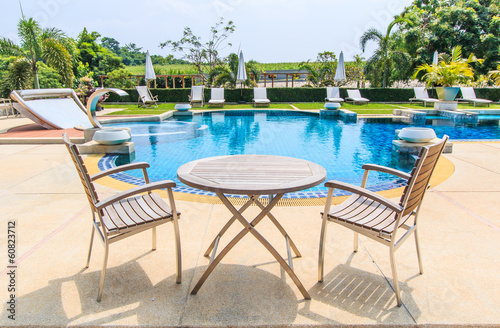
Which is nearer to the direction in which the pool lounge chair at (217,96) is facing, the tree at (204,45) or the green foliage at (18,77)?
the green foliage

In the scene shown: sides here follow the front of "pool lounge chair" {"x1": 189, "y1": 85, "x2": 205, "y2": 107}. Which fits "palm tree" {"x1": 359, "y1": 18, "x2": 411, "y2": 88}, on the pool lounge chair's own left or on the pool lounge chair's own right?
on the pool lounge chair's own left

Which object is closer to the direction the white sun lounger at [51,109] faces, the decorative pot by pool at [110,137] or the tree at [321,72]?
the decorative pot by pool

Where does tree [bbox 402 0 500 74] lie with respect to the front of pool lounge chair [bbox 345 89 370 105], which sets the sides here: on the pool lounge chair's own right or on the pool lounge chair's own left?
on the pool lounge chair's own left

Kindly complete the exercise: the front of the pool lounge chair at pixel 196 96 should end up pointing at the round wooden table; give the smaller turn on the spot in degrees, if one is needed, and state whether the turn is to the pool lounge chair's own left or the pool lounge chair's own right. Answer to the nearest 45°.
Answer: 0° — it already faces it

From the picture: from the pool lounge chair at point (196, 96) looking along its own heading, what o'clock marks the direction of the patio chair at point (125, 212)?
The patio chair is roughly at 12 o'clock from the pool lounge chair.

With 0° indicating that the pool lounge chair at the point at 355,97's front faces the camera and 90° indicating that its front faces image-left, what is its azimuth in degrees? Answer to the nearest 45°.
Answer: approximately 315°

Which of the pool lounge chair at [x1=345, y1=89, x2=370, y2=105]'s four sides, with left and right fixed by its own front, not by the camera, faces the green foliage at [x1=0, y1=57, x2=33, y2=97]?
right

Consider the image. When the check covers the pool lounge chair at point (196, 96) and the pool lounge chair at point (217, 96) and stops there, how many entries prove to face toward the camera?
2

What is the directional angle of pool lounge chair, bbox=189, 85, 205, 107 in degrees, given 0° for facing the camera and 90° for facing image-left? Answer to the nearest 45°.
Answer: approximately 0°

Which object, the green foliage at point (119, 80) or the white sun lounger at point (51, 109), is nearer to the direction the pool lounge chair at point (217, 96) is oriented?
the white sun lounger

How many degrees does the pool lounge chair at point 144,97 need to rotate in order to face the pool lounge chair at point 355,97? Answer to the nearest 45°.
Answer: approximately 45° to its left

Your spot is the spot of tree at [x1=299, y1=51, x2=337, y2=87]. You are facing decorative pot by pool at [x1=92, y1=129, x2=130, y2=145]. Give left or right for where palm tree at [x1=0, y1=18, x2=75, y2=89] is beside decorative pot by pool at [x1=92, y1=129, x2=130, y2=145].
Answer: right
